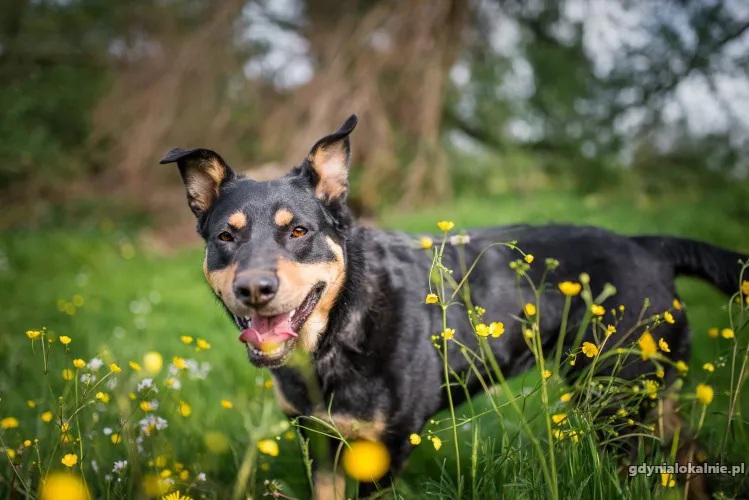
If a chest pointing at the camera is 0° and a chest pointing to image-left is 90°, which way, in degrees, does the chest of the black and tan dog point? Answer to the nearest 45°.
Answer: approximately 45°
